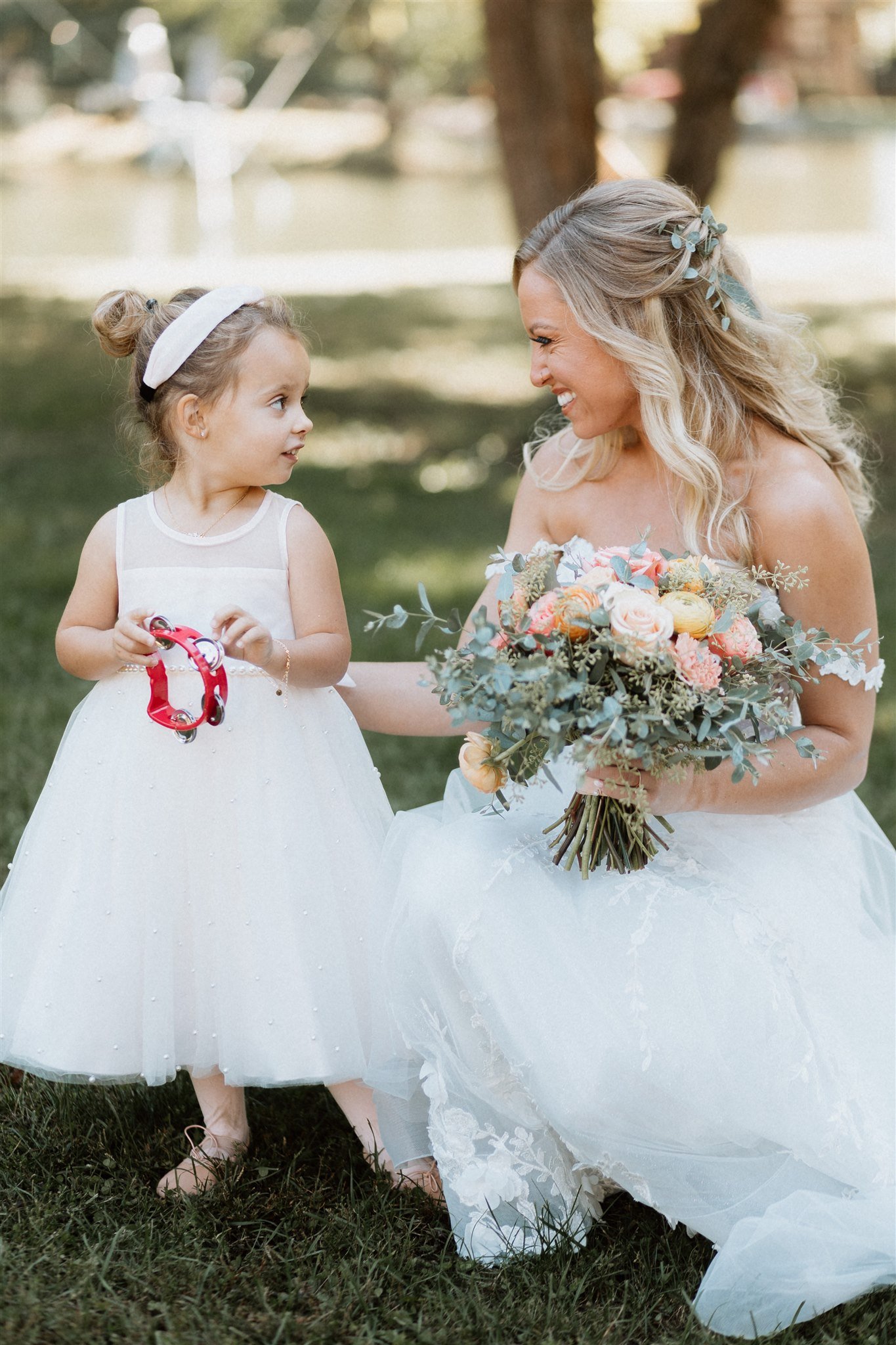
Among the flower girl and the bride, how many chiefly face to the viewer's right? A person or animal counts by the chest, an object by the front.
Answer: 0

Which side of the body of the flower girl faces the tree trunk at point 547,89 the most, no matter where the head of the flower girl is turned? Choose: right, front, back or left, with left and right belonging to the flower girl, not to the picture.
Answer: back

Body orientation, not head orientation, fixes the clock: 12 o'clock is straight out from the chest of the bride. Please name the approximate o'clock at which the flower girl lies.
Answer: The flower girl is roughly at 2 o'clock from the bride.

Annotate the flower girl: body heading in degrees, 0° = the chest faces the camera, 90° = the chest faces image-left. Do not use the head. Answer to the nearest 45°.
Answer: approximately 0°

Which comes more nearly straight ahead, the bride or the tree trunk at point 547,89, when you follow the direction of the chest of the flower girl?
the bride

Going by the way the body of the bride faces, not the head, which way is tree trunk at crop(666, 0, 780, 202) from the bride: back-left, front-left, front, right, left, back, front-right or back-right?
back-right

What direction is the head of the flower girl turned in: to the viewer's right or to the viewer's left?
to the viewer's right

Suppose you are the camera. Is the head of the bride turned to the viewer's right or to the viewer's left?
to the viewer's left

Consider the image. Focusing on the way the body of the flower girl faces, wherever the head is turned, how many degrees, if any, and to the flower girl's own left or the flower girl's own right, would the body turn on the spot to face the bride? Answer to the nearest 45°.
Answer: approximately 45° to the flower girl's own left

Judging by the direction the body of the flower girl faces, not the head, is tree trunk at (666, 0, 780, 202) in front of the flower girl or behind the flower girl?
behind

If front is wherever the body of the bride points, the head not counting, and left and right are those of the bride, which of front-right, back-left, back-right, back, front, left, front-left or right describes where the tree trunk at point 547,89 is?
back-right

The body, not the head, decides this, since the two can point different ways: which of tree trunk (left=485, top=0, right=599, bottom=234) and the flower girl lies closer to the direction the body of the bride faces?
the flower girl

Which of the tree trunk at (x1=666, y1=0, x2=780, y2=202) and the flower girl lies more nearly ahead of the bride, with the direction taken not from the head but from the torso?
the flower girl
